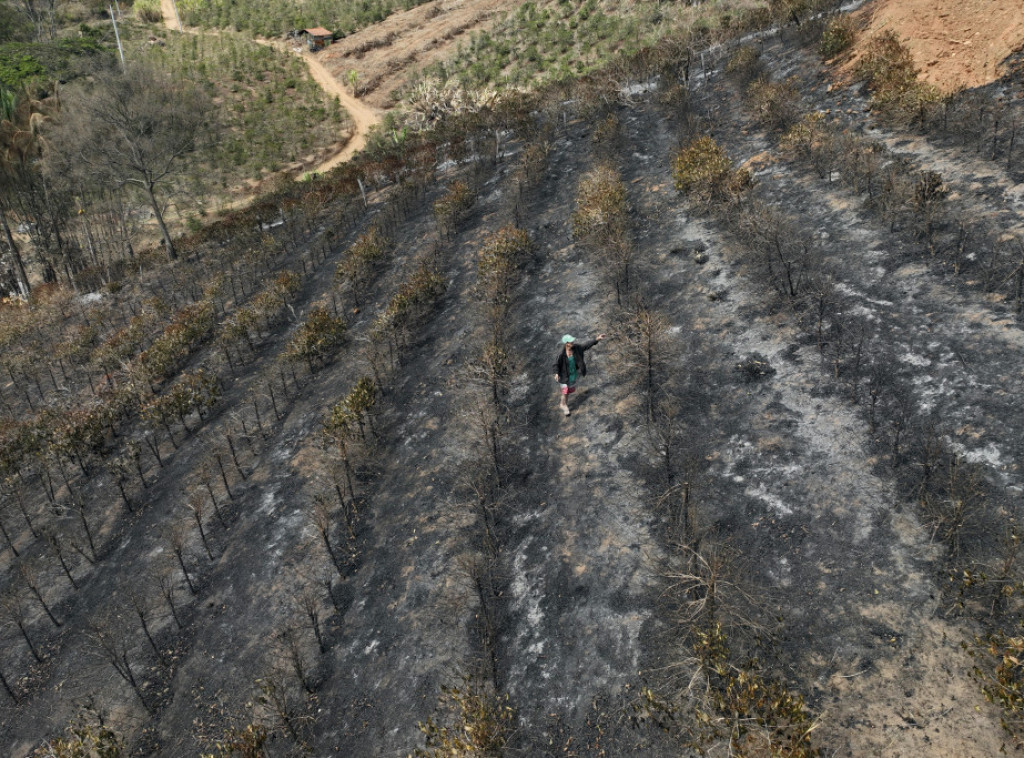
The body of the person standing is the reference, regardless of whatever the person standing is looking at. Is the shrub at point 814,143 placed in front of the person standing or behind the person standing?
behind

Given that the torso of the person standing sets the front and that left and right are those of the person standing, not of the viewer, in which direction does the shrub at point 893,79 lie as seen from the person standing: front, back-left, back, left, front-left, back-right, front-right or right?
back-left

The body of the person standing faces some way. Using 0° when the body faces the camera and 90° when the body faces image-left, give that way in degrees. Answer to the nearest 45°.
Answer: approximately 0°

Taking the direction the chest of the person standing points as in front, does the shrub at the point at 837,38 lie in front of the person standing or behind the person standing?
behind

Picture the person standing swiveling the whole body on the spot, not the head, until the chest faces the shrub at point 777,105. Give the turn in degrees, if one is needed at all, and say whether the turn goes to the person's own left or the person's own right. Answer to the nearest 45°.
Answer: approximately 135° to the person's own left

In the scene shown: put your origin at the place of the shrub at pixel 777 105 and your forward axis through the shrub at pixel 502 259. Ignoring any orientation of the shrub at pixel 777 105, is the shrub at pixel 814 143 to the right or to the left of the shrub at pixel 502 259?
left

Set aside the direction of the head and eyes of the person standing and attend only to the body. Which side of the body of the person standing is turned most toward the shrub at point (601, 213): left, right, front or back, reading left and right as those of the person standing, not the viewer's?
back
